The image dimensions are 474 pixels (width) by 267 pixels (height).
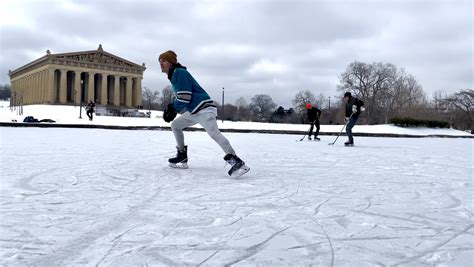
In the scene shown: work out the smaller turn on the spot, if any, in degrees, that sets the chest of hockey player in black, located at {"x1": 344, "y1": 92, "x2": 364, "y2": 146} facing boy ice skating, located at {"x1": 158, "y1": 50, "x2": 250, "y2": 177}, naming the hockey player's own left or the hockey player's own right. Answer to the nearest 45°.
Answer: approximately 90° to the hockey player's own left

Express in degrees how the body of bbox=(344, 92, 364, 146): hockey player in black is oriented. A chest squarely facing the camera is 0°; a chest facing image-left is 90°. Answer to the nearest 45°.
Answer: approximately 90°
